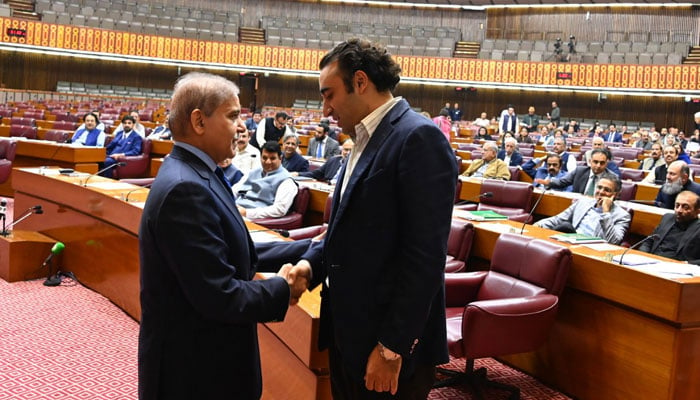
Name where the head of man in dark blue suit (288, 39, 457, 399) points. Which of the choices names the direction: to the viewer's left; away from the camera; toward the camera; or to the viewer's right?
to the viewer's left

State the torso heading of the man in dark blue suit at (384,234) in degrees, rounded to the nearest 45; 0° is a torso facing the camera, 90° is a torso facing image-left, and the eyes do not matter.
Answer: approximately 90°

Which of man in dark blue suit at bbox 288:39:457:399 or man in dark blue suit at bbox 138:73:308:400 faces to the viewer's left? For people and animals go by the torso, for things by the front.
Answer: man in dark blue suit at bbox 288:39:457:399

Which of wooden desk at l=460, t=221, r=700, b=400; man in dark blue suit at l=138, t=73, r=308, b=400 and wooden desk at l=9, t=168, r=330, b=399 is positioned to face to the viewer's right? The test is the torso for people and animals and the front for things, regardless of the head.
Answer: the man in dark blue suit

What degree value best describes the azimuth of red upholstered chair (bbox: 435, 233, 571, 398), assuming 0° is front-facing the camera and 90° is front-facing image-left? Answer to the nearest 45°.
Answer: approximately 45°

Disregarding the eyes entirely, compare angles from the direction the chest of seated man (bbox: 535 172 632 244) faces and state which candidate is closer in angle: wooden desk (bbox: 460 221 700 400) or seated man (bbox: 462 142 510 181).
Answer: the wooden desk
